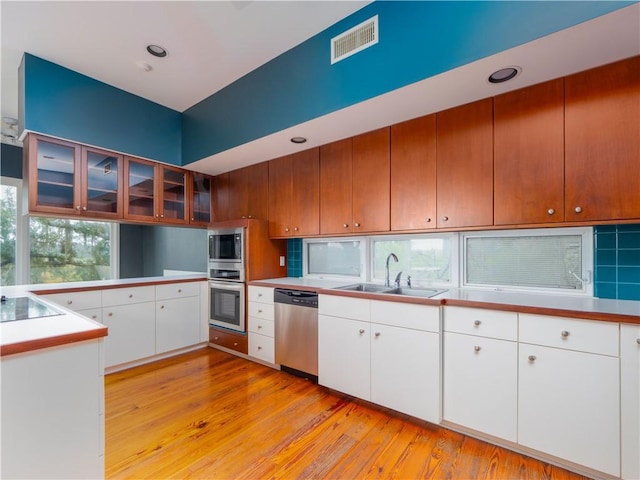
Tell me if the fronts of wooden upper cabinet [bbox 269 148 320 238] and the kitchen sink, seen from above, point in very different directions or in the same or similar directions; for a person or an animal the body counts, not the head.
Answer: same or similar directions

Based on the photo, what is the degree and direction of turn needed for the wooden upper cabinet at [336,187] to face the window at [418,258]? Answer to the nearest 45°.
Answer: approximately 135° to its left

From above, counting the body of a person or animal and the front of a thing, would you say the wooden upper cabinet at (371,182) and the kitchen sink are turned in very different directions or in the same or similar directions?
same or similar directions

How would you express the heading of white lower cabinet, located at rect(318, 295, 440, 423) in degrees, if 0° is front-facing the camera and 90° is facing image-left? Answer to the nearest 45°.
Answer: approximately 45°

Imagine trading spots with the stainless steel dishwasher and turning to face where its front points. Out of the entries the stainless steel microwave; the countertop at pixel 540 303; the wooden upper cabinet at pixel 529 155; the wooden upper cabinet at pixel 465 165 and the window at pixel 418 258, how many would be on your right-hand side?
1

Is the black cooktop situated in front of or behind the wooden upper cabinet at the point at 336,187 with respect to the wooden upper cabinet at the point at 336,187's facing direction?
in front

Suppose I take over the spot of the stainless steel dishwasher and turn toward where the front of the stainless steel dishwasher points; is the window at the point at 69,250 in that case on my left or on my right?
on my right

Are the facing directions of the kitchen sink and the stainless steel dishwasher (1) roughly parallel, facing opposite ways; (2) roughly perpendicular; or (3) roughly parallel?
roughly parallel

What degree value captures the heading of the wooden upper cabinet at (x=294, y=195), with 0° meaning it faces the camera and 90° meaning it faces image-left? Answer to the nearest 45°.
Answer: approximately 45°

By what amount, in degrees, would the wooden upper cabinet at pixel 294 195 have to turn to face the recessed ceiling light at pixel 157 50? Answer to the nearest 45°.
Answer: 0° — it already faces it

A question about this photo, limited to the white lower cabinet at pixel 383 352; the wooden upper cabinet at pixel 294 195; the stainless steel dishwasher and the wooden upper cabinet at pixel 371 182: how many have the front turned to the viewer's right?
0

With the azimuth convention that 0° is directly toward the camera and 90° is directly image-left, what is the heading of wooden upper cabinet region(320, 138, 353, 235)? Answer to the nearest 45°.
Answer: approximately 45°

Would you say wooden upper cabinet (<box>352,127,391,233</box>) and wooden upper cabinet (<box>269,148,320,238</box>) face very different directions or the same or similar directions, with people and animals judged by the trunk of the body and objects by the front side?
same or similar directions

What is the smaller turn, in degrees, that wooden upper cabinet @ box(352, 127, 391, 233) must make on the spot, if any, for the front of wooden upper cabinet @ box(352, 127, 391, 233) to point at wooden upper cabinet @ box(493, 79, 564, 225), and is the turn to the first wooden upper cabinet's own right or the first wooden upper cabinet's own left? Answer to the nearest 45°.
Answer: approximately 90° to the first wooden upper cabinet's own left

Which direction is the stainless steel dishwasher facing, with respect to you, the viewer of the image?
facing the viewer and to the left of the viewer

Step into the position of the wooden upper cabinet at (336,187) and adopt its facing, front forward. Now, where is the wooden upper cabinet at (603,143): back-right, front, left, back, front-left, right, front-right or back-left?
left

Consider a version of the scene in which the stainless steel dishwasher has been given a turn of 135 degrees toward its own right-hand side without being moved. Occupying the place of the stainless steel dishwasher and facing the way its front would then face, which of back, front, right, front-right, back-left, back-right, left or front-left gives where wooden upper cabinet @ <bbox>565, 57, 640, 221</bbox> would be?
back-right

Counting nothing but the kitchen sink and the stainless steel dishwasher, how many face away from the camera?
0
